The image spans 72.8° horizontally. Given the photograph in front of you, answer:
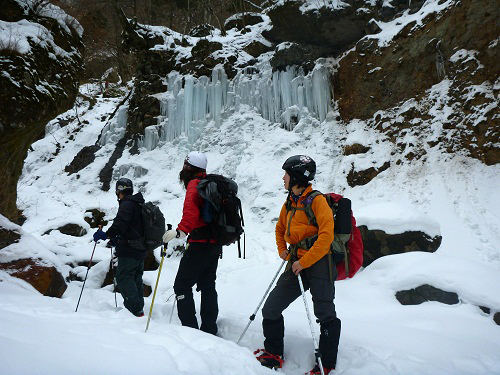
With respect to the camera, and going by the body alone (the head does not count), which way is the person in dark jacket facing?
to the viewer's left

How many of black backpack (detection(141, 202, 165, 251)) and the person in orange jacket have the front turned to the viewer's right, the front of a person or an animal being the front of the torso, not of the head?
1

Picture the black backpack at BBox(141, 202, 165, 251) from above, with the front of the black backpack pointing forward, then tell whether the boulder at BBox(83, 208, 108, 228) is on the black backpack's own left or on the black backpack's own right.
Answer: on the black backpack's own left

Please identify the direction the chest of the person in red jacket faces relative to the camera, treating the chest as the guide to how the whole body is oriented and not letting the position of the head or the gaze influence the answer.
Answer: to the viewer's left

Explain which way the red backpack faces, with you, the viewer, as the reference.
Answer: facing to the right of the viewer

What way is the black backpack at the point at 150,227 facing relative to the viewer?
to the viewer's right

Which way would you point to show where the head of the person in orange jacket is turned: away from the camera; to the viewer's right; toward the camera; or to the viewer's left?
to the viewer's left

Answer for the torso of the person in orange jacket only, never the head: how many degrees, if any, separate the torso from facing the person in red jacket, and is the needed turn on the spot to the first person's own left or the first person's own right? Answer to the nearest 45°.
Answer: approximately 45° to the first person's own right

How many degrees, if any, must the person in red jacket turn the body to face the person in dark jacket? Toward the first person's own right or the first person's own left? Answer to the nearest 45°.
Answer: approximately 45° to the first person's own right

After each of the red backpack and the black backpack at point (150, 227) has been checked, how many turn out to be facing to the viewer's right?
2
